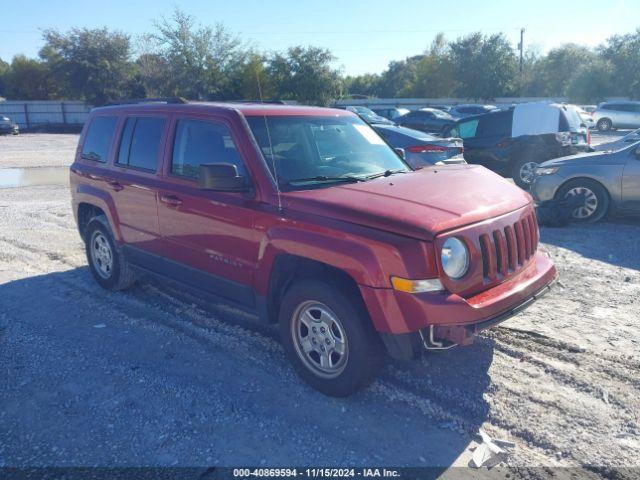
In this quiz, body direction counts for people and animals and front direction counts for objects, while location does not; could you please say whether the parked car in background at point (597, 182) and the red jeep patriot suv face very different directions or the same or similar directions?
very different directions

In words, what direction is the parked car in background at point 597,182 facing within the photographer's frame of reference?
facing to the left of the viewer

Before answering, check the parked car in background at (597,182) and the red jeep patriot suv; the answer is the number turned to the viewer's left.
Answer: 1

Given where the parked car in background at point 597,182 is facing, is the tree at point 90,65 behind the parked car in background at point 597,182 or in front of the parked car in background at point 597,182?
in front

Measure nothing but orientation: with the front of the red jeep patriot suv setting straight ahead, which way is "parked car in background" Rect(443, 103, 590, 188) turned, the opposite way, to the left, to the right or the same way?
the opposite way

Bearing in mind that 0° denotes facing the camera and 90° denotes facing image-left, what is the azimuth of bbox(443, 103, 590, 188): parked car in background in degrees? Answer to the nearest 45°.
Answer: approximately 135°

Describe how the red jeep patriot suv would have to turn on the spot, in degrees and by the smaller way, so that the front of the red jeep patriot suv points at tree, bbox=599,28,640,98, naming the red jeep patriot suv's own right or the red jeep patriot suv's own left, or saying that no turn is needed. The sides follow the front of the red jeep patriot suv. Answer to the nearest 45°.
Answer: approximately 90° to the red jeep patriot suv's own left

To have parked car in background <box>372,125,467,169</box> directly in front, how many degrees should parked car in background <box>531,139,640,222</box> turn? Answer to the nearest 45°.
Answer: approximately 45° to its right

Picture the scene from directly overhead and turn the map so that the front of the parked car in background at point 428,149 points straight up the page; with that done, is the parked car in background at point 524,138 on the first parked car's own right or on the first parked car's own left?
on the first parked car's own right

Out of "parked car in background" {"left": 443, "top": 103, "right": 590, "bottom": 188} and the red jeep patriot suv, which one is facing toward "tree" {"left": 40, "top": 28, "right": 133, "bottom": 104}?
the parked car in background

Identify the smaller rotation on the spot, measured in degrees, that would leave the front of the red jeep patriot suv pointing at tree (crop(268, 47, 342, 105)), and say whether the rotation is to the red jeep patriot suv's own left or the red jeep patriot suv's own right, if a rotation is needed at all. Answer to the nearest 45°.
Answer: approximately 135° to the red jeep patriot suv's own left

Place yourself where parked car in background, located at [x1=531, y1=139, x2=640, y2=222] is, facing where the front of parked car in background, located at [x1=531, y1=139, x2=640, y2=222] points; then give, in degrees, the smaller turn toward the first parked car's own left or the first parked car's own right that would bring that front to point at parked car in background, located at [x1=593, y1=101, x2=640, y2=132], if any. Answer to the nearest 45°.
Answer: approximately 90° to the first parked car's own right

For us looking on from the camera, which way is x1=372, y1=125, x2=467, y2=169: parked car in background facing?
facing away from the viewer and to the left of the viewer

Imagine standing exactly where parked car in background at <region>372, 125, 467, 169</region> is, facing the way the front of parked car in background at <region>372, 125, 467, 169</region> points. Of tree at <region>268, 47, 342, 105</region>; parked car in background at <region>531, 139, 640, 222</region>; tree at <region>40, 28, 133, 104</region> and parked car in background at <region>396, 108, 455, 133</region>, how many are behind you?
1

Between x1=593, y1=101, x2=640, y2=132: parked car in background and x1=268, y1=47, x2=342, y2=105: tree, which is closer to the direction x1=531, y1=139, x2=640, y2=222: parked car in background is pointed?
the tree

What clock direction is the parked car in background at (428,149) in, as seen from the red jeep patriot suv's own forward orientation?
The parked car in background is roughly at 8 o'clock from the red jeep patriot suv.

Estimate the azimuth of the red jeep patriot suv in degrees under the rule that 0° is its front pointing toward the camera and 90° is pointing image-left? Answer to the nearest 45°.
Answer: approximately 315°
